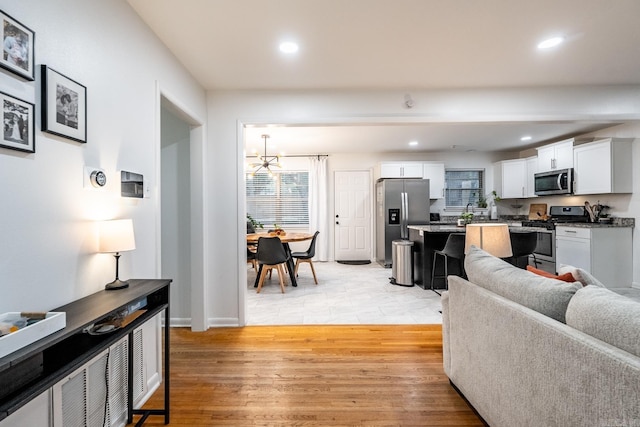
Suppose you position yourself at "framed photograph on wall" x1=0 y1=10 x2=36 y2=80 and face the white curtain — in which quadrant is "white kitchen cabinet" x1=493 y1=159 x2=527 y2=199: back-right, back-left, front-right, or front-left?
front-right

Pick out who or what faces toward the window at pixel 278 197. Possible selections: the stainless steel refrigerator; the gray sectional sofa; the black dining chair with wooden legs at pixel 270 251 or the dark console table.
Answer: the black dining chair with wooden legs

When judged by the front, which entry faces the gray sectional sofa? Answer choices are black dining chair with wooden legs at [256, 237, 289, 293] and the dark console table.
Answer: the dark console table

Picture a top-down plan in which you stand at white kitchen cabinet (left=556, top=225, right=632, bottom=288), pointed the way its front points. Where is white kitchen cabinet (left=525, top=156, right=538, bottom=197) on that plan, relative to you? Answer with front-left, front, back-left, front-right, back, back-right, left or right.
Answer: right

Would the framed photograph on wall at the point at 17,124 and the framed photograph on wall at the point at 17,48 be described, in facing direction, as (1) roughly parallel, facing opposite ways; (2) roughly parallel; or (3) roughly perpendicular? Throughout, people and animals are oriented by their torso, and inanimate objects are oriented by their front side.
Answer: roughly parallel

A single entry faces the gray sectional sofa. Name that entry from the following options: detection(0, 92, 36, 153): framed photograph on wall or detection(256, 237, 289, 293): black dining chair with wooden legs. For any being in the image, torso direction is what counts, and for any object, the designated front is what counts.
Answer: the framed photograph on wall

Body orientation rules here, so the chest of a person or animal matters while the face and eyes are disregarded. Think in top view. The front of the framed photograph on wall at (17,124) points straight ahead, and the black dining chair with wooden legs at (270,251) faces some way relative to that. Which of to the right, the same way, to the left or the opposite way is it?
to the left

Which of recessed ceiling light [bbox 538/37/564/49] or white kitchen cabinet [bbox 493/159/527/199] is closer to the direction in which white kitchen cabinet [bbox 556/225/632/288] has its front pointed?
the recessed ceiling light

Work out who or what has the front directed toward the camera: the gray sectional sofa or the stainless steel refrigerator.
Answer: the stainless steel refrigerator

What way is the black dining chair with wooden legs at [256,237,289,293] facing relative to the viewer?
away from the camera

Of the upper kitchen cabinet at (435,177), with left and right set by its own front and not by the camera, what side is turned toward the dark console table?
front

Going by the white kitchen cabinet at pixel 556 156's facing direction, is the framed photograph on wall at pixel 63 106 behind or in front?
in front

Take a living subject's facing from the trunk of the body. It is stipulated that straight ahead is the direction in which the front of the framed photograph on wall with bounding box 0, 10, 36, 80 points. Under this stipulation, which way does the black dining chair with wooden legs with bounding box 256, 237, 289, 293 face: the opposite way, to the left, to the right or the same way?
to the left

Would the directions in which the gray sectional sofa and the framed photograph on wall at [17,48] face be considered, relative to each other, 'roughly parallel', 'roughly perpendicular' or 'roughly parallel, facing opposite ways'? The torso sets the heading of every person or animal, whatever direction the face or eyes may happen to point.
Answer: roughly parallel

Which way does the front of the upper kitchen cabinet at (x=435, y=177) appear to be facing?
toward the camera

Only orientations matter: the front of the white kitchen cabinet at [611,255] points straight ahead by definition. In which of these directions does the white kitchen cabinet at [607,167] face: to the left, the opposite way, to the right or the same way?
the same way

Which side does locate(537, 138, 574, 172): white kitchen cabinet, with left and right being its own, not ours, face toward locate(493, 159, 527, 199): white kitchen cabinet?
right
